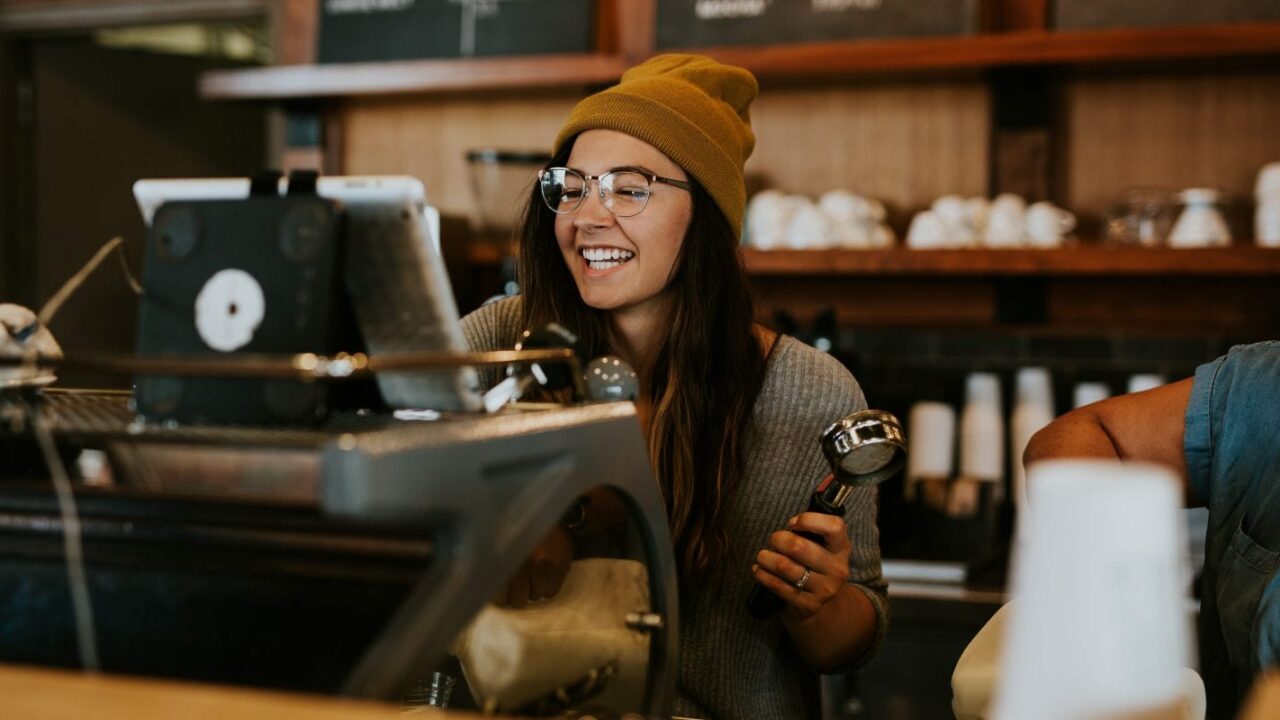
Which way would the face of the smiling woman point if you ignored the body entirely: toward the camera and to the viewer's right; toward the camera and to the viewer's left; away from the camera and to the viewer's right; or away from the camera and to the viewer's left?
toward the camera and to the viewer's left

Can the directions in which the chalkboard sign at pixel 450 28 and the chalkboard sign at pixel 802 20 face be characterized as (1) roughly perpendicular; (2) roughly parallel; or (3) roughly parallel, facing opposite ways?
roughly parallel

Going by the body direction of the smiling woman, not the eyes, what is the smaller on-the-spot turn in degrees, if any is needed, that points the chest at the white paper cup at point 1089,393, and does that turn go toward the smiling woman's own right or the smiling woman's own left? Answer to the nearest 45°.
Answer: approximately 180°

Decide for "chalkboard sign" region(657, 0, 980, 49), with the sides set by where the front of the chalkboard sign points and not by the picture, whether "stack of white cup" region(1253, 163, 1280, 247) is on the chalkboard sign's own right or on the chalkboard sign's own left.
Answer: on the chalkboard sign's own left

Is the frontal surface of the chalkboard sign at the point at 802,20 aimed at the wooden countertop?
yes

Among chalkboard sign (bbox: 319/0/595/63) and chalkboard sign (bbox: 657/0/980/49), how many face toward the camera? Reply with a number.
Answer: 2

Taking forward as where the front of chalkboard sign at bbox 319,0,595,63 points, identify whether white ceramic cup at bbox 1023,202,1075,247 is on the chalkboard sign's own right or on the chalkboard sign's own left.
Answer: on the chalkboard sign's own left

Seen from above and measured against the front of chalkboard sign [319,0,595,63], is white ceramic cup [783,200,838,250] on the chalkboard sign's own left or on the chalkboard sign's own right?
on the chalkboard sign's own left

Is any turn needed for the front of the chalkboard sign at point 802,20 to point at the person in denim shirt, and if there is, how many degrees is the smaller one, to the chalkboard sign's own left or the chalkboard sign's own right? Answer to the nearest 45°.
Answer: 0° — it already faces them

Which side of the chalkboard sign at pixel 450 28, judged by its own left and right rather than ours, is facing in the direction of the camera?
front

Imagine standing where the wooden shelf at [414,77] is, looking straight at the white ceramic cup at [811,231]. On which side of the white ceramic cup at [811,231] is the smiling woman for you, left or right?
right

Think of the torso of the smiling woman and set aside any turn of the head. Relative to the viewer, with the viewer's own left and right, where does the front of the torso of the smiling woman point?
facing the viewer and to the left of the viewer
